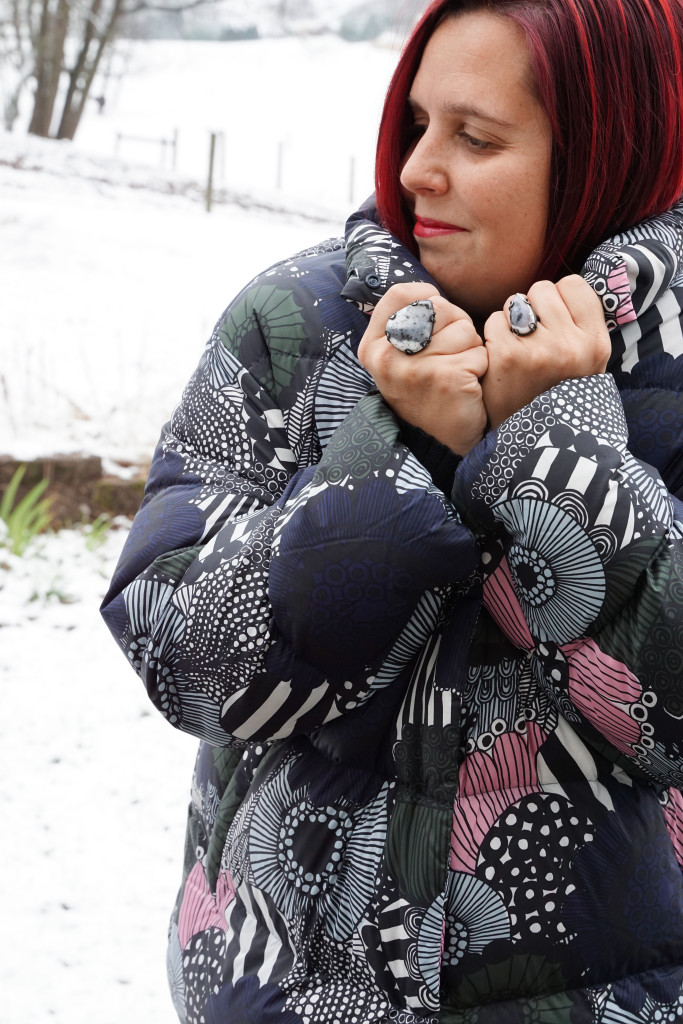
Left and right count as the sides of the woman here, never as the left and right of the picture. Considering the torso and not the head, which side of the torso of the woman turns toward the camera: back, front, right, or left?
front

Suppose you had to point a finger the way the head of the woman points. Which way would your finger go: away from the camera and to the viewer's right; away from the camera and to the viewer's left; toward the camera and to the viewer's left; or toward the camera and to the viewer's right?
toward the camera and to the viewer's left

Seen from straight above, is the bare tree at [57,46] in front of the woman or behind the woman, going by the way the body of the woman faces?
behind

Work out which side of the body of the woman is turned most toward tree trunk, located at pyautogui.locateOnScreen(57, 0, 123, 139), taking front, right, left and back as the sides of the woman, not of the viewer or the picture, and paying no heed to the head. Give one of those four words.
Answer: back
